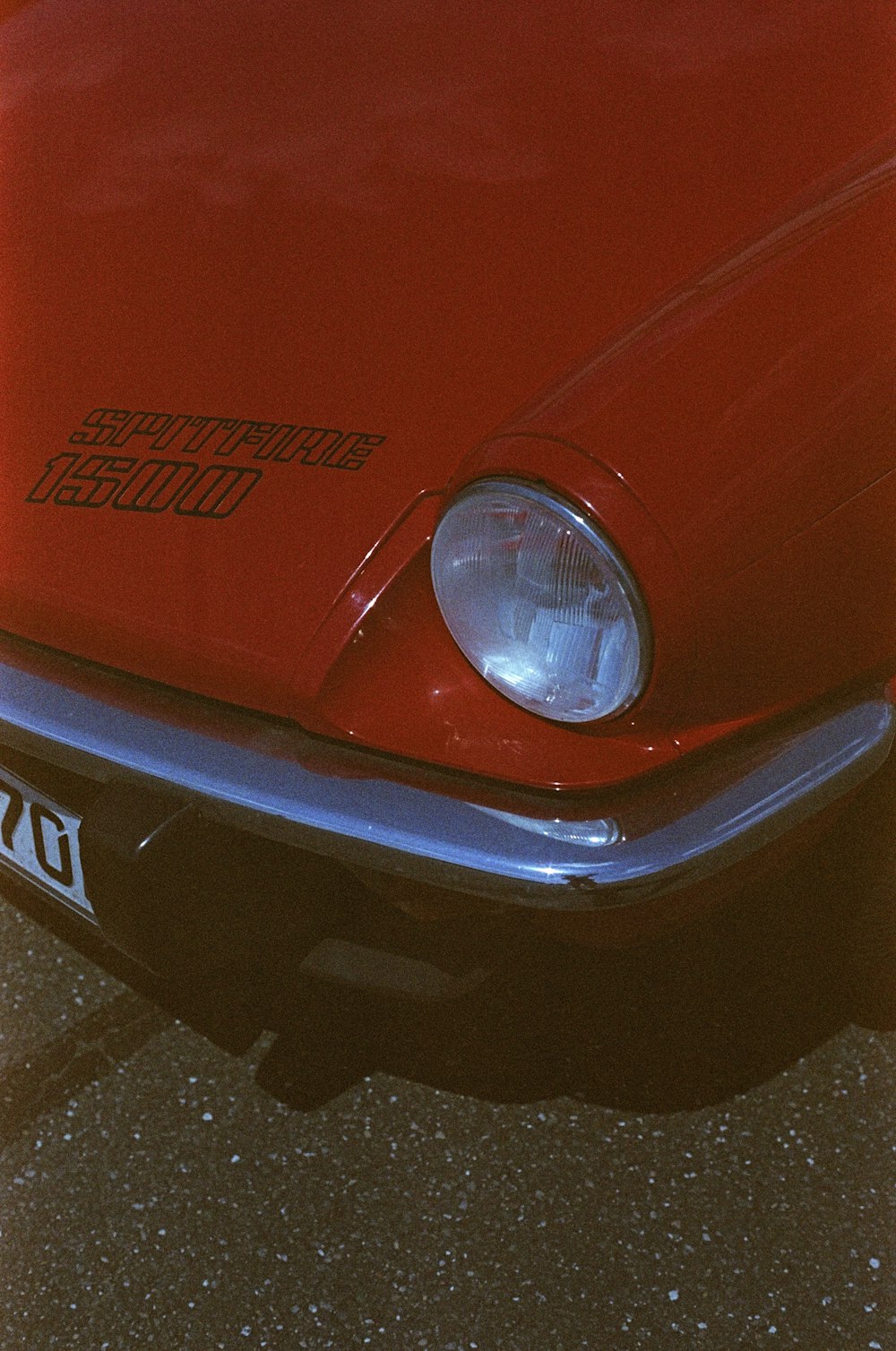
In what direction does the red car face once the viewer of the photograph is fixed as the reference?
facing the viewer and to the left of the viewer
